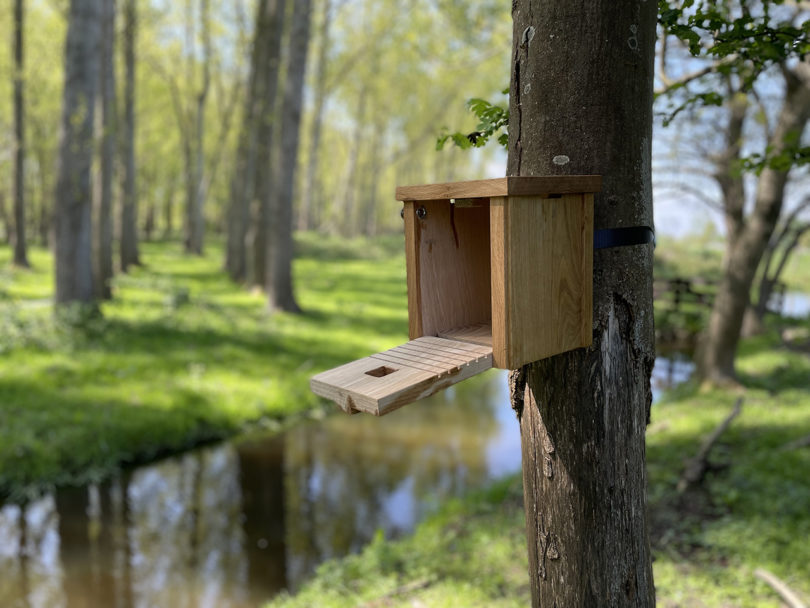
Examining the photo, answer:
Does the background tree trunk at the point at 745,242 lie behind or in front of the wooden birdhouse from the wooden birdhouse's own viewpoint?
behind

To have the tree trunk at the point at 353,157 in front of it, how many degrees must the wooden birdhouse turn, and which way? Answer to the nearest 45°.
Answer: approximately 135° to its right

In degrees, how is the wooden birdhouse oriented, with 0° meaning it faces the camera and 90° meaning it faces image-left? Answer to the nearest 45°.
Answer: approximately 45°

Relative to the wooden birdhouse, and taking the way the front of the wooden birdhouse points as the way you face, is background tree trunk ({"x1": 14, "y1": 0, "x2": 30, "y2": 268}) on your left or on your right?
on your right

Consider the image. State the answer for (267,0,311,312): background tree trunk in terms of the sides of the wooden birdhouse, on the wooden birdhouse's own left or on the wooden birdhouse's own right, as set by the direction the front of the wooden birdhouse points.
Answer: on the wooden birdhouse's own right

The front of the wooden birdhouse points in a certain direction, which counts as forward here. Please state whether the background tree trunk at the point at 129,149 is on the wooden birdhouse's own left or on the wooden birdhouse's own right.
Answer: on the wooden birdhouse's own right

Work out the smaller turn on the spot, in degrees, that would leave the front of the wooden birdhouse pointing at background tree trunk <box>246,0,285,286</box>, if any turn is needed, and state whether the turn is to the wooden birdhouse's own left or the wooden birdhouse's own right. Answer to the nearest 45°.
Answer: approximately 135° to the wooden birdhouse's own right
